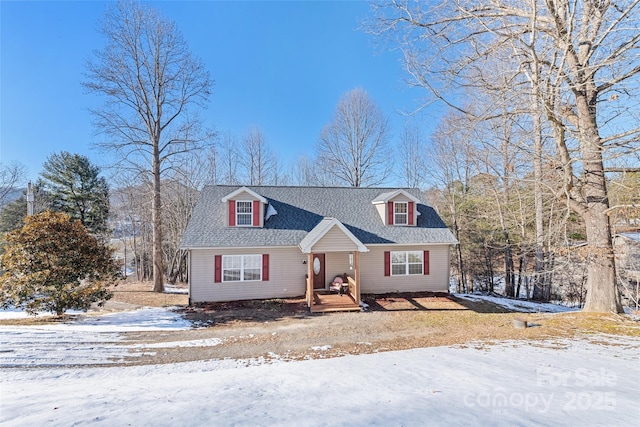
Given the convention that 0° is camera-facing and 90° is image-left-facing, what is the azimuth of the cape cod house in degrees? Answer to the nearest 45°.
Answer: approximately 0°

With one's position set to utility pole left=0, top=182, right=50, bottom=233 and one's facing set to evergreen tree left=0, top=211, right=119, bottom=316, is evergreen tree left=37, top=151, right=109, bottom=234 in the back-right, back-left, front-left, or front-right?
front-left

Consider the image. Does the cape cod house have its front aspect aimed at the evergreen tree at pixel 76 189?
no
